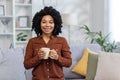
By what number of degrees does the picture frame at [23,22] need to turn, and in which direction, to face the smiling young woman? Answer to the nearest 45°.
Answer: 0° — it already faces them

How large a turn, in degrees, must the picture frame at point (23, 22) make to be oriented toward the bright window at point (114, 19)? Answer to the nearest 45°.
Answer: approximately 45° to its left

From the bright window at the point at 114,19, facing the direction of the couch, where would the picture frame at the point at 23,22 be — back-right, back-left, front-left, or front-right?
front-right

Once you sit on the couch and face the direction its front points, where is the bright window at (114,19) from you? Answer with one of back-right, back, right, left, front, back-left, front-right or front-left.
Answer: back-left

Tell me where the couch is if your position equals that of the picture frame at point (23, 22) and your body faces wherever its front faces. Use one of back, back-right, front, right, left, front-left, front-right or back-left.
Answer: front

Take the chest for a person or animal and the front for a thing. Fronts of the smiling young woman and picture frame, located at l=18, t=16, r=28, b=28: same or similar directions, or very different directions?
same or similar directions

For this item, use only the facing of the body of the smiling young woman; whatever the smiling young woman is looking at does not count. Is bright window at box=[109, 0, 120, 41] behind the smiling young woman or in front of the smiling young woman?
behind

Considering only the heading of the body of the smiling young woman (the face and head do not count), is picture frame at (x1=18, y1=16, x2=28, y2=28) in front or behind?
behind

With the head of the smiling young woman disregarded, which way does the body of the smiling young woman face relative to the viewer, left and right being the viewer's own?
facing the viewer

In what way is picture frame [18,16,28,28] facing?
toward the camera

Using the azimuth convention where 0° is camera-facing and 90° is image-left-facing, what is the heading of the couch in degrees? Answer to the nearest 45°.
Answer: approximately 0°
